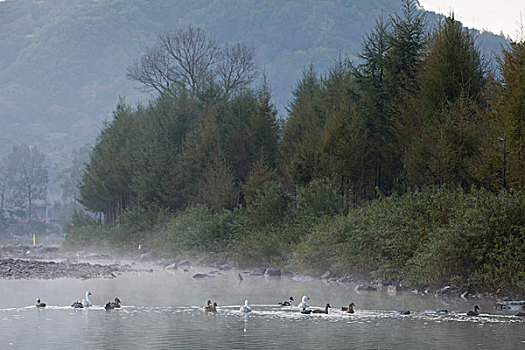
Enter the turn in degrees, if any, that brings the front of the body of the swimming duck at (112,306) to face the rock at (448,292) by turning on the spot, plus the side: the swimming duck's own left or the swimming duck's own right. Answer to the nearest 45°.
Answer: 0° — it already faces it

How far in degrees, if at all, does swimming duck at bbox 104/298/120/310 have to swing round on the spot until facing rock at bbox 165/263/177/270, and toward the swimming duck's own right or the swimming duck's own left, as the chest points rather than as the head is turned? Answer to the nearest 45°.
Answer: approximately 90° to the swimming duck's own left

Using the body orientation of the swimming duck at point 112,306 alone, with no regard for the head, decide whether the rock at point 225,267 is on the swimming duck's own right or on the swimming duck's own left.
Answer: on the swimming duck's own left

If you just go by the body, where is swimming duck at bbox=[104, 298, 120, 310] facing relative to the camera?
to the viewer's right

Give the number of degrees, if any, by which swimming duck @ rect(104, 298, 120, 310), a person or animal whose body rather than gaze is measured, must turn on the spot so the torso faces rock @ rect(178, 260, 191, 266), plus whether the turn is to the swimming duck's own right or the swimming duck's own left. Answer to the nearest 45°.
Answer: approximately 90° to the swimming duck's own left

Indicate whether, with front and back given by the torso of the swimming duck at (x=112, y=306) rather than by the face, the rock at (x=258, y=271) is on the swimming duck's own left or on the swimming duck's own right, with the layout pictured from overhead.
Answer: on the swimming duck's own left

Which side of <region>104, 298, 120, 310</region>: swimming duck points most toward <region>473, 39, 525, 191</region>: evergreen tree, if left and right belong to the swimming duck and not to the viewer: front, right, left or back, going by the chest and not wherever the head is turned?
front

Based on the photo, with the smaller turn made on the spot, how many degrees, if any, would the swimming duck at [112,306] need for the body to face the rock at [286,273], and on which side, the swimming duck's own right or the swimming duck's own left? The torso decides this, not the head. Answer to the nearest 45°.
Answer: approximately 45° to the swimming duck's own left

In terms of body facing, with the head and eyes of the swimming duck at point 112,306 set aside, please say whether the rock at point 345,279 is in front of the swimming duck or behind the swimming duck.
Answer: in front
